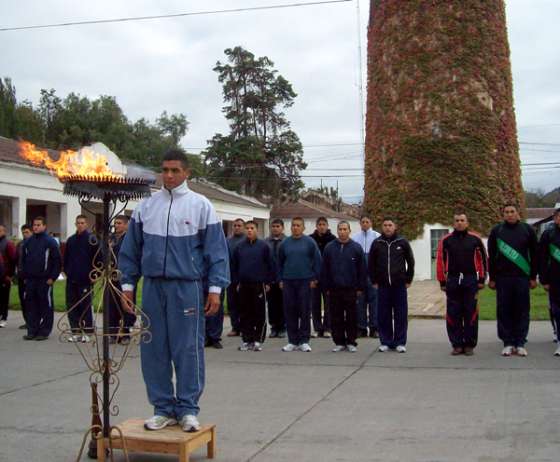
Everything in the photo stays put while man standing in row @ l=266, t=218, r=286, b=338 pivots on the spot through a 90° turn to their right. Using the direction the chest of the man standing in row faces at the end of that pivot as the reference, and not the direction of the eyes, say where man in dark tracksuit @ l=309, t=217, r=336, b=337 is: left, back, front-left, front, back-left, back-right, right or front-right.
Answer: back

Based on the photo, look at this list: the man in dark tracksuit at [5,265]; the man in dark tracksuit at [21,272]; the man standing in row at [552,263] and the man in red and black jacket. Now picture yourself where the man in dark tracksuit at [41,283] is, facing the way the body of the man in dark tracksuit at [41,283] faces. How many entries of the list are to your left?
2

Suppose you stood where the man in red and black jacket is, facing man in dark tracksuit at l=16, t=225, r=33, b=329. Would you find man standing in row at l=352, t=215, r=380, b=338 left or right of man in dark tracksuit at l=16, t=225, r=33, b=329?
right

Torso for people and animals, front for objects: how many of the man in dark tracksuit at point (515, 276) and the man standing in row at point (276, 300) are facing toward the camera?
2

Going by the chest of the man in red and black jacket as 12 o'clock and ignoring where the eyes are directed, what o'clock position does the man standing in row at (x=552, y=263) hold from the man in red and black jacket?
The man standing in row is roughly at 9 o'clock from the man in red and black jacket.

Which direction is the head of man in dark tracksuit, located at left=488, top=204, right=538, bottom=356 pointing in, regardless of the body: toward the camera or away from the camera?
toward the camera

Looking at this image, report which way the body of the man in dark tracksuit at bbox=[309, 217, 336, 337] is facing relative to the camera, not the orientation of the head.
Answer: toward the camera

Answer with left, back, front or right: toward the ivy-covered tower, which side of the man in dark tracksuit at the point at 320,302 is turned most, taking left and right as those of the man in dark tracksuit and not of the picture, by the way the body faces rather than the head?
back

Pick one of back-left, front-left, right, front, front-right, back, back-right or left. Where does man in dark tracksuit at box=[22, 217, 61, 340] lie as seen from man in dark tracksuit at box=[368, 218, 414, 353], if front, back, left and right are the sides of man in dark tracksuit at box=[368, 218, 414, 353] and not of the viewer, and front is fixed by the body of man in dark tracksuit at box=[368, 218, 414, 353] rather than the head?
right

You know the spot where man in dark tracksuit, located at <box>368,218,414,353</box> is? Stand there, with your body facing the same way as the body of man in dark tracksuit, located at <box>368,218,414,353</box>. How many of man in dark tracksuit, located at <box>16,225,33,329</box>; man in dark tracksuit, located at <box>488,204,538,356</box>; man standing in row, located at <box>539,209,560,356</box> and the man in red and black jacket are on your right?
1

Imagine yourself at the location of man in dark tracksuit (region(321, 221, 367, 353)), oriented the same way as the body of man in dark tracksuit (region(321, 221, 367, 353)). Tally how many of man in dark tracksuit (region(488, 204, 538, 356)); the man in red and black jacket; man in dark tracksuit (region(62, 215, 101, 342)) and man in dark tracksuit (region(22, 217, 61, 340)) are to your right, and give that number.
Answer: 2

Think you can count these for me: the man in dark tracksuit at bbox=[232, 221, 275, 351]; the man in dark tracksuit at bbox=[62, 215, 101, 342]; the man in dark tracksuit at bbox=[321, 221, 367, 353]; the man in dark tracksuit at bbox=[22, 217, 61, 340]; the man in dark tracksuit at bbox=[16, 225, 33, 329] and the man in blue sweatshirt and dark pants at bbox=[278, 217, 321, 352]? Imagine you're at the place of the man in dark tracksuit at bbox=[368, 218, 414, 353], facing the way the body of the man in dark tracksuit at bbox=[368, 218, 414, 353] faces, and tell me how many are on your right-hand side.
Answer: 6

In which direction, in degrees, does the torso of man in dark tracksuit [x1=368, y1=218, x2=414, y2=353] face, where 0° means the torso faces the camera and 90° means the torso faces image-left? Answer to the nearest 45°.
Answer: approximately 0°

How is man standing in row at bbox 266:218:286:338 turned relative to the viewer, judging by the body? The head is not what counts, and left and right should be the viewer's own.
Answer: facing the viewer

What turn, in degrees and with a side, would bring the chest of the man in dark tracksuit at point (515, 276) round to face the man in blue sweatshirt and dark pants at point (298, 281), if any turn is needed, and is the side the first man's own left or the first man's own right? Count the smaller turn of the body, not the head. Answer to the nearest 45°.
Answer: approximately 90° to the first man's own right

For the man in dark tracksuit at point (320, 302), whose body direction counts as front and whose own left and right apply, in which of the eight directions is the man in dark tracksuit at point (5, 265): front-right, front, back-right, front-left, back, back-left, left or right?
right

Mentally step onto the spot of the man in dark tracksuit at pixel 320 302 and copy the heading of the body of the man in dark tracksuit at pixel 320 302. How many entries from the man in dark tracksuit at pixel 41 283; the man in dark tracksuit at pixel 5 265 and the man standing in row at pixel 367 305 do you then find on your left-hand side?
1

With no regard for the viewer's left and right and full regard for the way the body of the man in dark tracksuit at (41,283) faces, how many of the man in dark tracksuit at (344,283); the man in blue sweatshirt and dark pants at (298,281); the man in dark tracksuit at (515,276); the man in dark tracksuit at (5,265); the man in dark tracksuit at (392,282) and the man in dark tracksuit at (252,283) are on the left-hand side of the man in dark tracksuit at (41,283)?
5

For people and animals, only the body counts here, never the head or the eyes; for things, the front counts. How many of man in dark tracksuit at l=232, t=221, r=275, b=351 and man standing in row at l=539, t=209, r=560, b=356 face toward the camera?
2

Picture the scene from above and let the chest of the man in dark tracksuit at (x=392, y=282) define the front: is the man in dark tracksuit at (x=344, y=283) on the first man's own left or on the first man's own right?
on the first man's own right
